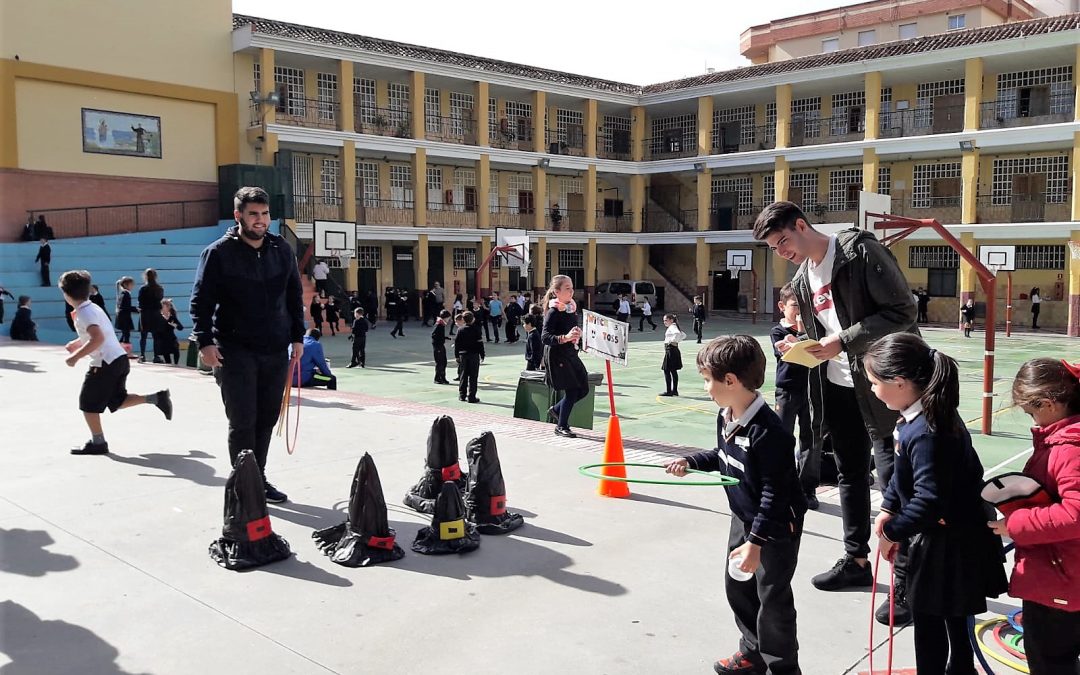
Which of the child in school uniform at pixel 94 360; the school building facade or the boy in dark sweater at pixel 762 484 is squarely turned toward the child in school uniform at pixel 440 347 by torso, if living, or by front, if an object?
the school building facade

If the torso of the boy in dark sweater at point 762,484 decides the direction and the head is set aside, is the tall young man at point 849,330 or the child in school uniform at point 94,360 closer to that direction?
the child in school uniform

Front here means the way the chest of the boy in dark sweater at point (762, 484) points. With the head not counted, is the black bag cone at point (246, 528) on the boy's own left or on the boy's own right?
on the boy's own right

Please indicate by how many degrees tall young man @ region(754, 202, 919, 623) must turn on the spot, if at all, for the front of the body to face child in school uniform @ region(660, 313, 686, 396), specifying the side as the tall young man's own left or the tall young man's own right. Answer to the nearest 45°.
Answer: approximately 135° to the tall young man's own right

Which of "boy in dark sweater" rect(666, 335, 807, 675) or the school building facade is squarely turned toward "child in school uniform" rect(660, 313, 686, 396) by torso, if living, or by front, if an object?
the school building facade

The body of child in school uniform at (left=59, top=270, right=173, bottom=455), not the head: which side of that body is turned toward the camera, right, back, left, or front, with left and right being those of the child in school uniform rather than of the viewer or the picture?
left

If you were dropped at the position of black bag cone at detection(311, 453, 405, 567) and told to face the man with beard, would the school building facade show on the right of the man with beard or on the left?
right

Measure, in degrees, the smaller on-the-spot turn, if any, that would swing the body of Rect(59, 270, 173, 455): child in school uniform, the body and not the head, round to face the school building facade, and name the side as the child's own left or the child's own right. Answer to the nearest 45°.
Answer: approximately 135° to the child's own right

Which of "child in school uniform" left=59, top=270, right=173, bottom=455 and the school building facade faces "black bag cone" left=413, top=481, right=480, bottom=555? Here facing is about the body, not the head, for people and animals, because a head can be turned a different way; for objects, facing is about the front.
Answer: the school building facade

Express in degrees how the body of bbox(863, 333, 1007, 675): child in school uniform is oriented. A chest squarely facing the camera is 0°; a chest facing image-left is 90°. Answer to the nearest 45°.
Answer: approximately 90°

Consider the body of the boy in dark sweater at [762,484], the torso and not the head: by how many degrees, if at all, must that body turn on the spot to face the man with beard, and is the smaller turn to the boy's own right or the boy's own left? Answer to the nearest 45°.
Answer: approximately 90° to the boy's own right

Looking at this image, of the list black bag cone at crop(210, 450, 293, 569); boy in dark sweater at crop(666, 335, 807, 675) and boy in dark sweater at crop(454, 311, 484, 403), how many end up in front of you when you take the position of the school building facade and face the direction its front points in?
3

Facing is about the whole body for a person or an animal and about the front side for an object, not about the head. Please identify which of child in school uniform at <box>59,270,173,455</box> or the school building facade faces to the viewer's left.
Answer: the child in school uniform

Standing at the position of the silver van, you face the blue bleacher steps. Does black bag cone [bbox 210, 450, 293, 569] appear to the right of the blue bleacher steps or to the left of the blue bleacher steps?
left
